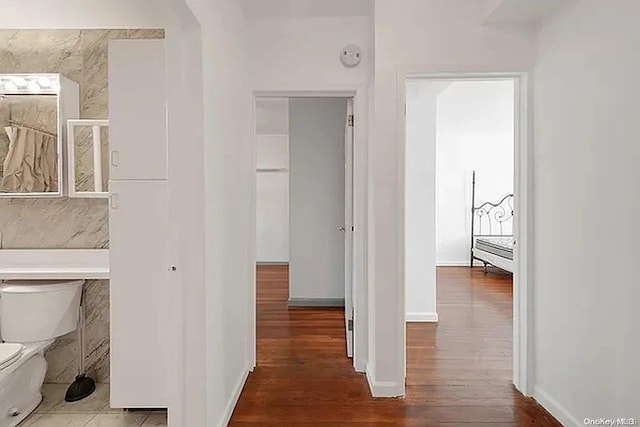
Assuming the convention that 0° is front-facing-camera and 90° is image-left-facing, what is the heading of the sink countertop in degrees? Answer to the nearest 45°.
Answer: approximately 0°

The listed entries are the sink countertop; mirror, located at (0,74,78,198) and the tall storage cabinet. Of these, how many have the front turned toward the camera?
3

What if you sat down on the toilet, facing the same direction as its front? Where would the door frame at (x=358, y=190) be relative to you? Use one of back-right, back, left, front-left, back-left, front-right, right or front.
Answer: back-left

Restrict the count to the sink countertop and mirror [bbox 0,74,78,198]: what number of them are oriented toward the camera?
2

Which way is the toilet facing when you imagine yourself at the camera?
facing the viewer and to the left of the viewer

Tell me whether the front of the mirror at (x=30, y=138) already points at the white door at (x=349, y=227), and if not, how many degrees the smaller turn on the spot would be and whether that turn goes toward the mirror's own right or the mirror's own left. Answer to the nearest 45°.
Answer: approximately 90° to the mirror's own left

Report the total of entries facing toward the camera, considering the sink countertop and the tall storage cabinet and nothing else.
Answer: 2
